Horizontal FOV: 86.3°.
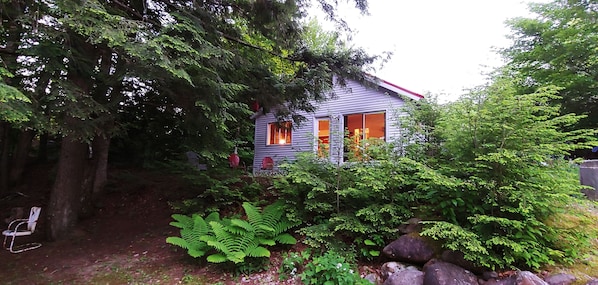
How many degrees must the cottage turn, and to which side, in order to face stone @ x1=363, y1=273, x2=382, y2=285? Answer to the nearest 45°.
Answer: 0° — it already faces it

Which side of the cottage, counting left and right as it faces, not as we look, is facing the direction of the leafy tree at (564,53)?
left

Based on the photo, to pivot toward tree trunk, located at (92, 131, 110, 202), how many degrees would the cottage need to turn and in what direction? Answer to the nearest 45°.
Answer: approximately 45° to its right

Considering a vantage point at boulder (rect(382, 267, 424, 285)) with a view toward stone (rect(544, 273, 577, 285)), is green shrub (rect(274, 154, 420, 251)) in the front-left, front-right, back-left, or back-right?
back-left

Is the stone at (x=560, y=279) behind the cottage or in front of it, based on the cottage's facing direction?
in front

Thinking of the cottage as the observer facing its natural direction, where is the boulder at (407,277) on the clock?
The boulder is roughly at 12 o'clock from the cottage.

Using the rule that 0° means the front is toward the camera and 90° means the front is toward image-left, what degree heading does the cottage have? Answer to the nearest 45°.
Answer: approximately 0°

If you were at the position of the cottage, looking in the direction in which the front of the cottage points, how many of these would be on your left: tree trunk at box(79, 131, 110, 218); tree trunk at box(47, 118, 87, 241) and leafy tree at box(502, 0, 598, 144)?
1

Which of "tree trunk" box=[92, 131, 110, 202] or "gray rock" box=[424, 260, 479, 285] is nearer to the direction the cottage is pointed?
the gray rock

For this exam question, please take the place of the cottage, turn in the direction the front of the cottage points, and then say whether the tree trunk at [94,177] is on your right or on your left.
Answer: on your right

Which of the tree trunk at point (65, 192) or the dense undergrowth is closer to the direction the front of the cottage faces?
the dense undergrowth

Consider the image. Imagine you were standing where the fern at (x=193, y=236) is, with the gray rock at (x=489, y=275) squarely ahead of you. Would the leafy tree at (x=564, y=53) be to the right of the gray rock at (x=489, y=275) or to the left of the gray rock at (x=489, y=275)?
left

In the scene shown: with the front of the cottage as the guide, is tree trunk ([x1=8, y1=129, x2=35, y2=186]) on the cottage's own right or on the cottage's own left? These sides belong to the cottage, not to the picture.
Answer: on the cottage's own right

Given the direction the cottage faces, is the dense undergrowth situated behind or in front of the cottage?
in front

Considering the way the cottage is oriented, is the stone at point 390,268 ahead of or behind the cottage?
ahead

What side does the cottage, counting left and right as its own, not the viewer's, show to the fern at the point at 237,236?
front
